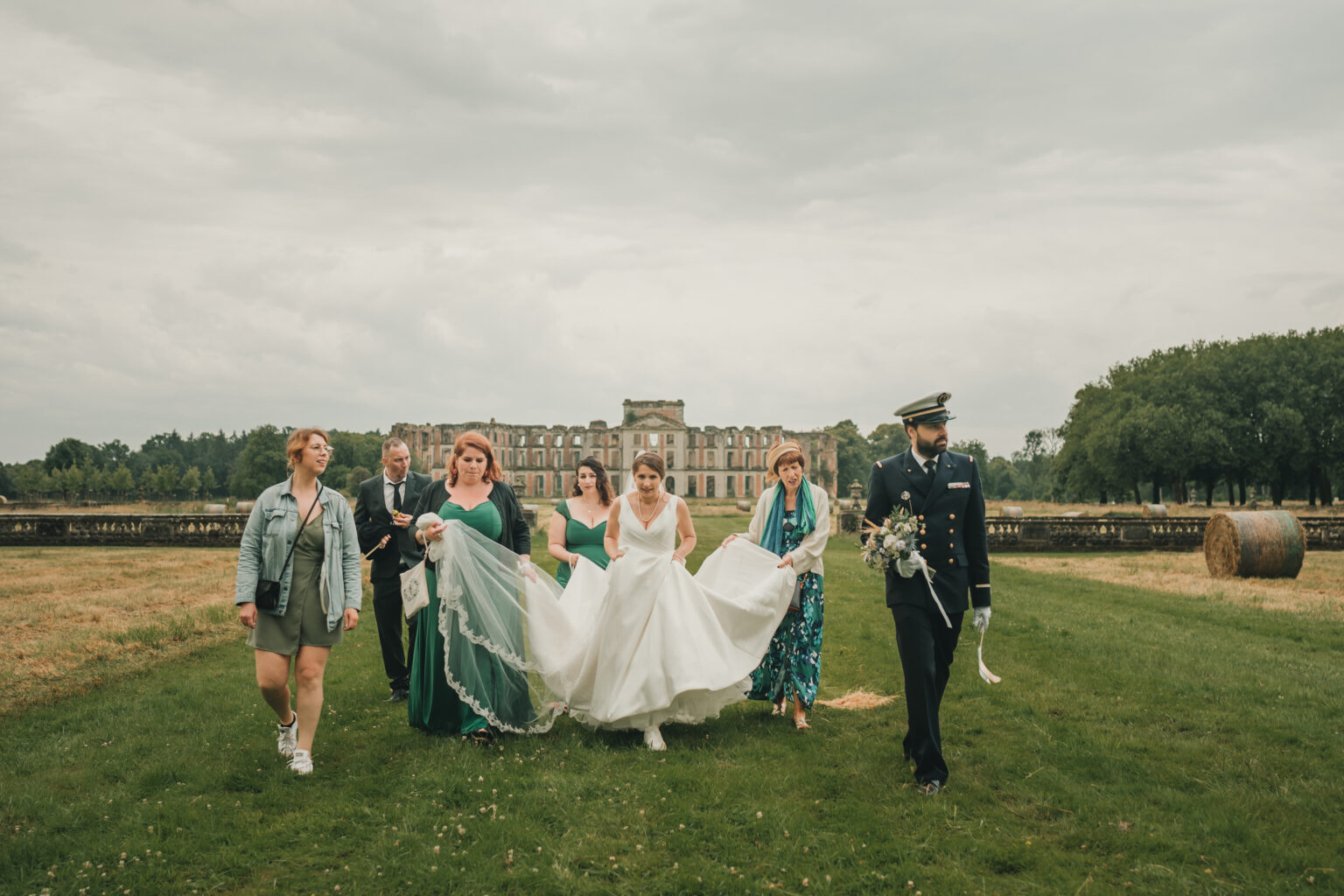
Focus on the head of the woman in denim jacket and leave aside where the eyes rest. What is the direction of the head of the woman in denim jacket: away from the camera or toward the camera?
toward the camera

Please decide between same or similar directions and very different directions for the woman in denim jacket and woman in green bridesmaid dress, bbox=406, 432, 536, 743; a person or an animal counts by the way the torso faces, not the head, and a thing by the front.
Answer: same or similar directions

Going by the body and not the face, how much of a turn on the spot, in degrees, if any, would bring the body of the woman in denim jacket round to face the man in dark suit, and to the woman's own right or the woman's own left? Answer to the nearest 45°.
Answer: approximately 180°

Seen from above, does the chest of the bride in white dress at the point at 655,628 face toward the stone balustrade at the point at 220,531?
no

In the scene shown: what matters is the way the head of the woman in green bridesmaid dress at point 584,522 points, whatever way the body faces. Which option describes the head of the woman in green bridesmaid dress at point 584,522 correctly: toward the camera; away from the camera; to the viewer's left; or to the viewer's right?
toward the camera

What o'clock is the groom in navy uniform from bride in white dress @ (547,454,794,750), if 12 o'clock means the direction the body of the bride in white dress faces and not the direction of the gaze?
The groom in navy uniform is roughly at 10 o'clock from the bride in white dress.

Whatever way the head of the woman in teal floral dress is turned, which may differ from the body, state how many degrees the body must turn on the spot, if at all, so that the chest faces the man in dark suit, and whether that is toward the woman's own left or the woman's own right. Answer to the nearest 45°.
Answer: approximately 90° to the woman's own right

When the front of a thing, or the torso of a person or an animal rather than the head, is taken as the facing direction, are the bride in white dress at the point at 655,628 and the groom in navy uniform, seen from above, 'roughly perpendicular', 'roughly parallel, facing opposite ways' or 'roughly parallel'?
roughly parallel

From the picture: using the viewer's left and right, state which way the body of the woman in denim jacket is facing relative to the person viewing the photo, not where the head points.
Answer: facing the viewer

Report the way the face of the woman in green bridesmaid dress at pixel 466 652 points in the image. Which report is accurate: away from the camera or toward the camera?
toward the camera

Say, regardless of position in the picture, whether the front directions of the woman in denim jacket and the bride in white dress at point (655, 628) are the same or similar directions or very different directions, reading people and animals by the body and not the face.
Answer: same or similar directions

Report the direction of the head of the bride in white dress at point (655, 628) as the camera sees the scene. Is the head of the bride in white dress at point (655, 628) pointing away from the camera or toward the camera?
toward the camera

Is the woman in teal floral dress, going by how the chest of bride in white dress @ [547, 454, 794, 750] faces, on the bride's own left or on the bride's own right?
on the bride's own left

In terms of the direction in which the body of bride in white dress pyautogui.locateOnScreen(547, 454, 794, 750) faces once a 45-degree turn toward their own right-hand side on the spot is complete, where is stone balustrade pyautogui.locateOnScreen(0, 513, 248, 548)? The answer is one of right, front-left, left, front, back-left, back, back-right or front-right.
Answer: right

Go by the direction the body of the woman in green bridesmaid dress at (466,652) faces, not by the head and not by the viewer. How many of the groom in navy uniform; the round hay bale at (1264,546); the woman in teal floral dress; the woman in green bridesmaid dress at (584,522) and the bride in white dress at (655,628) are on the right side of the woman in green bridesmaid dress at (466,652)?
0

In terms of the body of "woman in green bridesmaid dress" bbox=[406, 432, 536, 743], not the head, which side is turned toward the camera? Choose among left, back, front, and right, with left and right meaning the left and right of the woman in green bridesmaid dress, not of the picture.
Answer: front

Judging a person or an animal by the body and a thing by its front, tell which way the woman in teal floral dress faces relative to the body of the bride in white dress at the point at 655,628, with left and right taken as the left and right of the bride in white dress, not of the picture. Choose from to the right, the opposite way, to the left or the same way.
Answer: the same way
